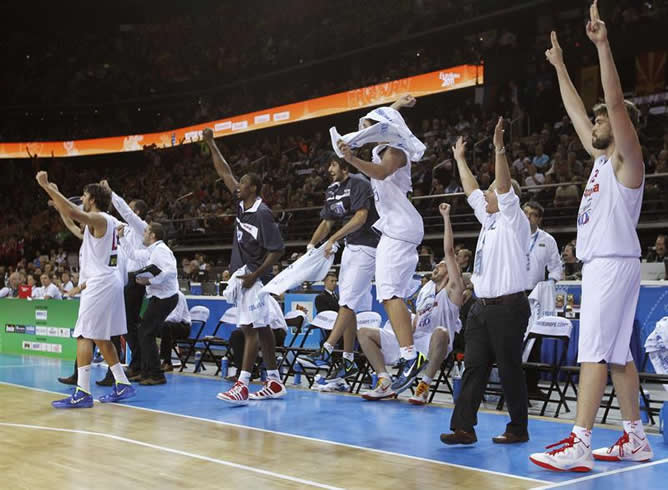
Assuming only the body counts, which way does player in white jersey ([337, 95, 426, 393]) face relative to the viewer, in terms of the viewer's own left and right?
facing to the left of the viewer

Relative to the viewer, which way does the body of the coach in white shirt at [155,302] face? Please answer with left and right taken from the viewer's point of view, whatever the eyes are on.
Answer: facing to the left of the viewer

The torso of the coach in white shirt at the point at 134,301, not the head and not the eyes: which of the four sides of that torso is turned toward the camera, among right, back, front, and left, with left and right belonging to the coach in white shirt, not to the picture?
left

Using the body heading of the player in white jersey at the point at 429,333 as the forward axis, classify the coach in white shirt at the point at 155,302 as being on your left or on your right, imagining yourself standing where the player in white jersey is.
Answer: on your right

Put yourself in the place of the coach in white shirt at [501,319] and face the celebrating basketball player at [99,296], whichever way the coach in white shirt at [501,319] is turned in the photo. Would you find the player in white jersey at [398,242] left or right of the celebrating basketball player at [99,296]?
right

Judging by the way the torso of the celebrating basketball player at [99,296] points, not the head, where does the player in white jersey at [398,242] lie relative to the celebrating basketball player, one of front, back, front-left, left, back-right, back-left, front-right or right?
back-left

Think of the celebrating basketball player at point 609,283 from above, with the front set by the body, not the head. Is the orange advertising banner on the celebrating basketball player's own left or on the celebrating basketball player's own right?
on the celebrating basketball player's own right
